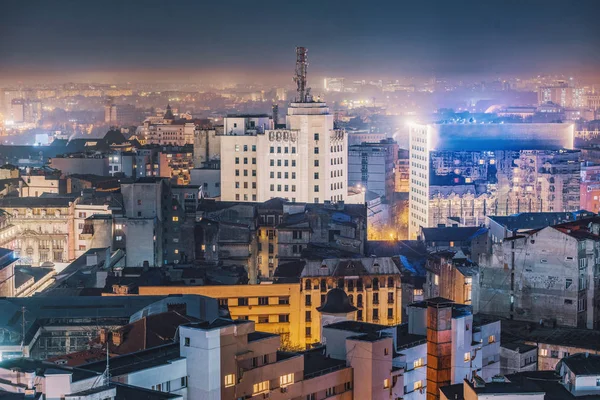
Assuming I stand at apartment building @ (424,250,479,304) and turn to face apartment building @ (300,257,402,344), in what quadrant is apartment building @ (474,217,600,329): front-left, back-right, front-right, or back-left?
back-left

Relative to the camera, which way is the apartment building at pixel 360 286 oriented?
toward the camera

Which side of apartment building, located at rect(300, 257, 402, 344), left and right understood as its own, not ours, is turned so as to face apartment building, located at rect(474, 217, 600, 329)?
left

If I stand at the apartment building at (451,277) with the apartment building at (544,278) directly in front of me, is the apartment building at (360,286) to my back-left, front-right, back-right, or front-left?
back-right

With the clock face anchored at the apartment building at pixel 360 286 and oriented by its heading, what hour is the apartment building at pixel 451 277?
the apartment building at pixel 451 277 is roughly at 8 o'clock from the apartment building at pixel 360 286.
